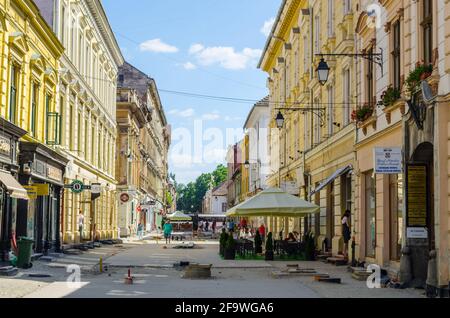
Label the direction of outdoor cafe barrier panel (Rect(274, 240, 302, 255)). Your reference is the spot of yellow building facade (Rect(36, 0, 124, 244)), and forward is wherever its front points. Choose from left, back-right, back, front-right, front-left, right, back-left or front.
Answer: front

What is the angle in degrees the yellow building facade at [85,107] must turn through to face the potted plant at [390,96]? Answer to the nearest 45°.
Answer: approximately 45° to its right

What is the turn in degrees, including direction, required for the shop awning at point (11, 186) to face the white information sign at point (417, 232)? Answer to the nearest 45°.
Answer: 0° — it already faces it

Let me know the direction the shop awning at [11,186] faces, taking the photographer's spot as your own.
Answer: facing the viewer and to the right of the viewer

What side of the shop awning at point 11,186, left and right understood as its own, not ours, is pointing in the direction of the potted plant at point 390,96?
front

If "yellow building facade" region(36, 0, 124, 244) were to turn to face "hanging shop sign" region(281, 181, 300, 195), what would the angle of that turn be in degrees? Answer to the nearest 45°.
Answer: approximately 45° to its left

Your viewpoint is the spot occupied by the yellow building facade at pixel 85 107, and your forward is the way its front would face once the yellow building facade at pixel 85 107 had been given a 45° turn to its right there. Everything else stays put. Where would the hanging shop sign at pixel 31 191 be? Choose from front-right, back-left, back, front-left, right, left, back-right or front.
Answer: front

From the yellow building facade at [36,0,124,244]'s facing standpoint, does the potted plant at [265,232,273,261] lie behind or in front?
in front

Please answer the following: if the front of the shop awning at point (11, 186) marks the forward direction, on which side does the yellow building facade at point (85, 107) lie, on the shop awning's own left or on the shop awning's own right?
on the shop awning's own left

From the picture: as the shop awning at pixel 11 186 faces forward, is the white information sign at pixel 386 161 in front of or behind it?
in front

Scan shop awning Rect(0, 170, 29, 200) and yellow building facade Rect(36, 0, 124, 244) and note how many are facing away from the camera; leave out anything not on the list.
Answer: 0

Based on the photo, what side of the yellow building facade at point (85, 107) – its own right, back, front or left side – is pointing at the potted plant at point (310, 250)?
front

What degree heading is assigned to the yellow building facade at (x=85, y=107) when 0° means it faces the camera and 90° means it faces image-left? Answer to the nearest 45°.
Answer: approximately 315°

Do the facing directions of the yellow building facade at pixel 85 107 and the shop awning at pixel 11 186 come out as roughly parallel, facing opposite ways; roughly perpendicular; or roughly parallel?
roughly parallel

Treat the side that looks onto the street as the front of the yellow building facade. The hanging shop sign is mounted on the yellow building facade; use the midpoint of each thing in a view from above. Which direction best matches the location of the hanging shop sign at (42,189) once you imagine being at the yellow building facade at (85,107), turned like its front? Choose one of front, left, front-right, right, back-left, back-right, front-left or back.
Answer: front-right

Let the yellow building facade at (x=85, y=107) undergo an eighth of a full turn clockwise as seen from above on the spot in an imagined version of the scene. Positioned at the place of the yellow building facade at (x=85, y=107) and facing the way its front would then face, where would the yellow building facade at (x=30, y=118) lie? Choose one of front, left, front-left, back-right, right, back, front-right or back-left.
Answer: front
